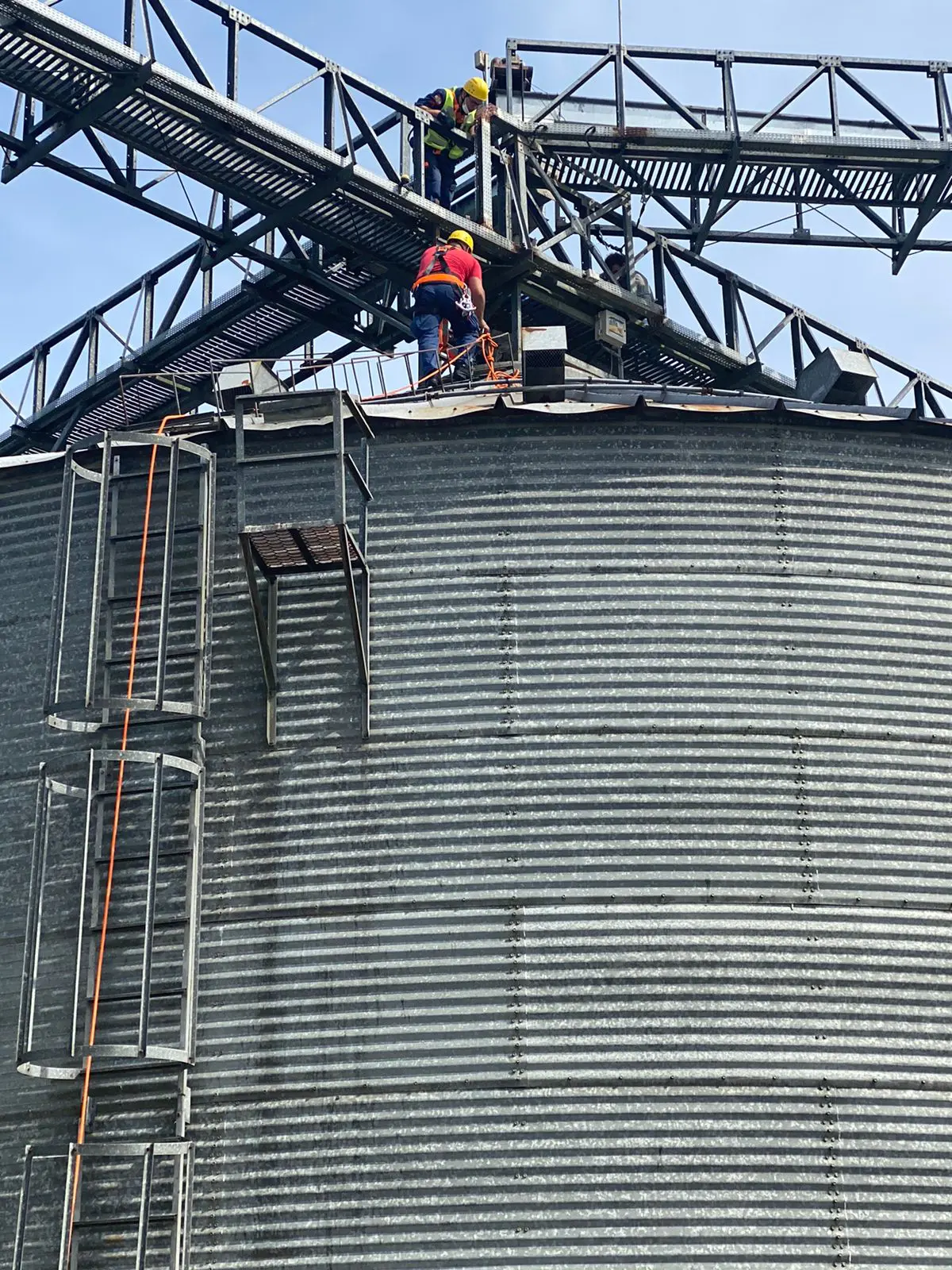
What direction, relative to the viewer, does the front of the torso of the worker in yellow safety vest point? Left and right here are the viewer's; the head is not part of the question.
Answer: facing the viewer and to the right of the viewer

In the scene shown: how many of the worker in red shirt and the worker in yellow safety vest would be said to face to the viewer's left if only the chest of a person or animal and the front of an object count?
0

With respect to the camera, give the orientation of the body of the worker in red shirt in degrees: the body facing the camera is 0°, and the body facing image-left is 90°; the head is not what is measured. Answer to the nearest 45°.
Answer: approximately 225°
